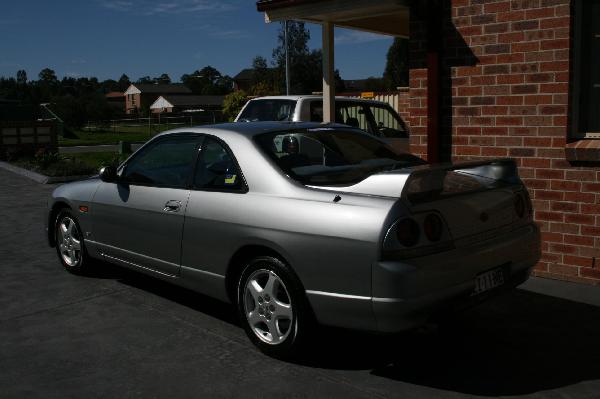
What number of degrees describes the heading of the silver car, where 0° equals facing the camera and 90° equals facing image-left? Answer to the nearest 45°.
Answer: approximately 135°

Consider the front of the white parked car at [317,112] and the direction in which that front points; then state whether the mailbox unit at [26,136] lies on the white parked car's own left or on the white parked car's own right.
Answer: on the white parked car's own left

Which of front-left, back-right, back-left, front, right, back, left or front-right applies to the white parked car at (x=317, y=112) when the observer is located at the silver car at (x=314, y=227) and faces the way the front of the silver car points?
front-right

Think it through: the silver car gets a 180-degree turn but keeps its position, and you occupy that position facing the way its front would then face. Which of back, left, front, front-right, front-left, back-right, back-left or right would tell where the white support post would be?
back-left

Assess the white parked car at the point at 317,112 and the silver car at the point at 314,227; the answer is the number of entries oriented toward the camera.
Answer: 0

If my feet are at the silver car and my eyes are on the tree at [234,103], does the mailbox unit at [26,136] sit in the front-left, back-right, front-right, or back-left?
front-left

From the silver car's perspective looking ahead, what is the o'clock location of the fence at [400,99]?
The fence is roughly at 2 o'clock from the silver car.
